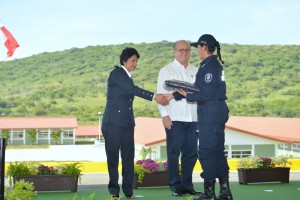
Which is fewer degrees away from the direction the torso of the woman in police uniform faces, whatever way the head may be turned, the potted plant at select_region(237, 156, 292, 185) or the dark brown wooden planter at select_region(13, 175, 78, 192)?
the dark brown wooden planter

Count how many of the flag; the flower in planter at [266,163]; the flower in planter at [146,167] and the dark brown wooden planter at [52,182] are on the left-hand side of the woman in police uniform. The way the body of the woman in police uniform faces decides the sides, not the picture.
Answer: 0

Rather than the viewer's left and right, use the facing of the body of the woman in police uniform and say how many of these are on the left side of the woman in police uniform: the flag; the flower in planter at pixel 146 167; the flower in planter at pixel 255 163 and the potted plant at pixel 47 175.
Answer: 0

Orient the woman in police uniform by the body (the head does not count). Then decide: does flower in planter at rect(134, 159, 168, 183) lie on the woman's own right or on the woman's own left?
on the woman's own right

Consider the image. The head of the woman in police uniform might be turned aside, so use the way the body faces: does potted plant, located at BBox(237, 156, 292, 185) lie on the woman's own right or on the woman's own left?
on the woman's own right

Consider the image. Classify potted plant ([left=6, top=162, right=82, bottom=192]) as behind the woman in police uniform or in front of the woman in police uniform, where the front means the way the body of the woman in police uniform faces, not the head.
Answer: in front

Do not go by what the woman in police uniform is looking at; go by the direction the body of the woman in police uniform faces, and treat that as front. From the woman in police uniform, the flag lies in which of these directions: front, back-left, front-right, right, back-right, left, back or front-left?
front-right

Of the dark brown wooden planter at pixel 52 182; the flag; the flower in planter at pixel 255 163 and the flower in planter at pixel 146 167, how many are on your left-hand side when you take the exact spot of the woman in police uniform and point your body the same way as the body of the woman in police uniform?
0

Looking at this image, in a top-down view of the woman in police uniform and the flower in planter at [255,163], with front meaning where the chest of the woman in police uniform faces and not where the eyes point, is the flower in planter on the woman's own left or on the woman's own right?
on the woman's own right

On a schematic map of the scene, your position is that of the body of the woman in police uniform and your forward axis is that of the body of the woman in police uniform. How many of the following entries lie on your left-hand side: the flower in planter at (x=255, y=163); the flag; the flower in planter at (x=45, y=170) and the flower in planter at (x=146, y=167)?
0

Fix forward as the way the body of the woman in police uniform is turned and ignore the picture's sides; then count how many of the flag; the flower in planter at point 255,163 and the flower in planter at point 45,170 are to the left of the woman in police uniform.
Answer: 0

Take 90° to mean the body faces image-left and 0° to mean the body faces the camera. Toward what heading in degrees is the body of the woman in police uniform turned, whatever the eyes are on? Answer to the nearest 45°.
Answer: approximately 90°

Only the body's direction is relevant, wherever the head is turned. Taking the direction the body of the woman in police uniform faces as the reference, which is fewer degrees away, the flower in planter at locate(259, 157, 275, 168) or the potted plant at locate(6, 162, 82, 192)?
the potted plant

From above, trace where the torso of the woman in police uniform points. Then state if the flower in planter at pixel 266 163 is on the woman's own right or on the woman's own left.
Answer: on the woman's own right

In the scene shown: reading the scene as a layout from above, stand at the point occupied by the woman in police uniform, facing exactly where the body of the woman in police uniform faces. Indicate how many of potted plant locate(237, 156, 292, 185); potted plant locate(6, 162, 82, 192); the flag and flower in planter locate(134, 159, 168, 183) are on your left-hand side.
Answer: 0
